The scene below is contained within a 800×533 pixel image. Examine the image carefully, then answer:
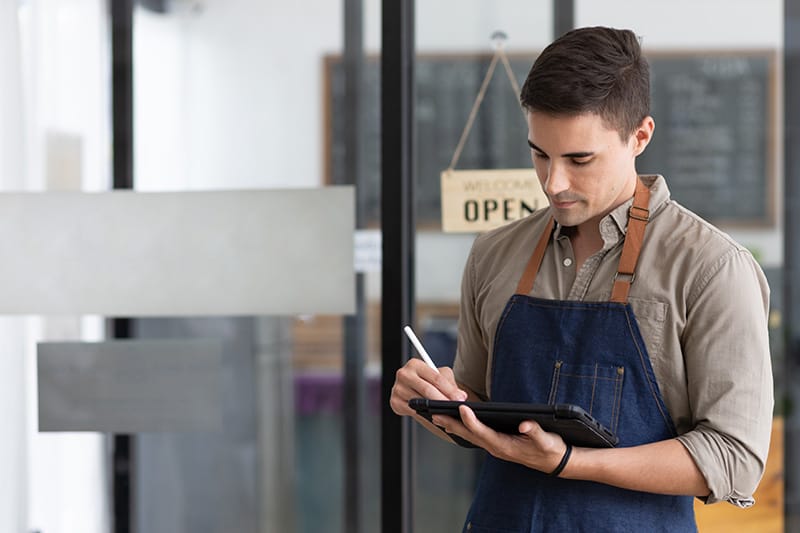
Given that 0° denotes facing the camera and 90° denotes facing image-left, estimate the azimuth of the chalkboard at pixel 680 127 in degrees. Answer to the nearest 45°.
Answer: approximately 0°

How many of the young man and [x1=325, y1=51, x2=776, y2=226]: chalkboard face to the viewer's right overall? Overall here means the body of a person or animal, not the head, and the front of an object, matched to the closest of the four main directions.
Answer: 0

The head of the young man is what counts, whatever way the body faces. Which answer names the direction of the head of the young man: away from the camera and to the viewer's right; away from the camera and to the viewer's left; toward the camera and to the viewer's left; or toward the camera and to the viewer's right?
toward the camera and to the viewer's left

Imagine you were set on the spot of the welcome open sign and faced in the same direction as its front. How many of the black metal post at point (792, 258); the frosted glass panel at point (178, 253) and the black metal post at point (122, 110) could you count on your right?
2

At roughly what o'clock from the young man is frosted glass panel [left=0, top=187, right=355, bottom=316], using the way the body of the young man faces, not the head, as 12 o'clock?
The frosted glass panel is roughly at 3 o'clock from the young man.

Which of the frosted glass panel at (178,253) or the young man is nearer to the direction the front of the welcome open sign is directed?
the young man

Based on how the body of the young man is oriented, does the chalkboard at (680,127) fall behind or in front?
behind

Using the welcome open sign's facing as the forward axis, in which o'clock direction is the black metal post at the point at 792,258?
The black metal post is roughly at 9 o'clock from the welcome open sign.

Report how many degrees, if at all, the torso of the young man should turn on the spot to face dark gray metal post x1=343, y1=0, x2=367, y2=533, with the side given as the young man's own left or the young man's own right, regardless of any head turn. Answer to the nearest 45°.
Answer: approximately 90° to the young man's own right

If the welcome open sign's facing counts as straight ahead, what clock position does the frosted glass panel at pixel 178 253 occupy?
The frosted glass panel is roughly at 3 o'clock from the welcome open sign.

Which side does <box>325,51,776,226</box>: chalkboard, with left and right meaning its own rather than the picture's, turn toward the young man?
front

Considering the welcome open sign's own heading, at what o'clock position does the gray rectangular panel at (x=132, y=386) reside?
The gray rectangular panel is roughly at 3 o'clock from the welcome open sign.

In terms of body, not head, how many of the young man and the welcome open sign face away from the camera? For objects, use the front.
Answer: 0
